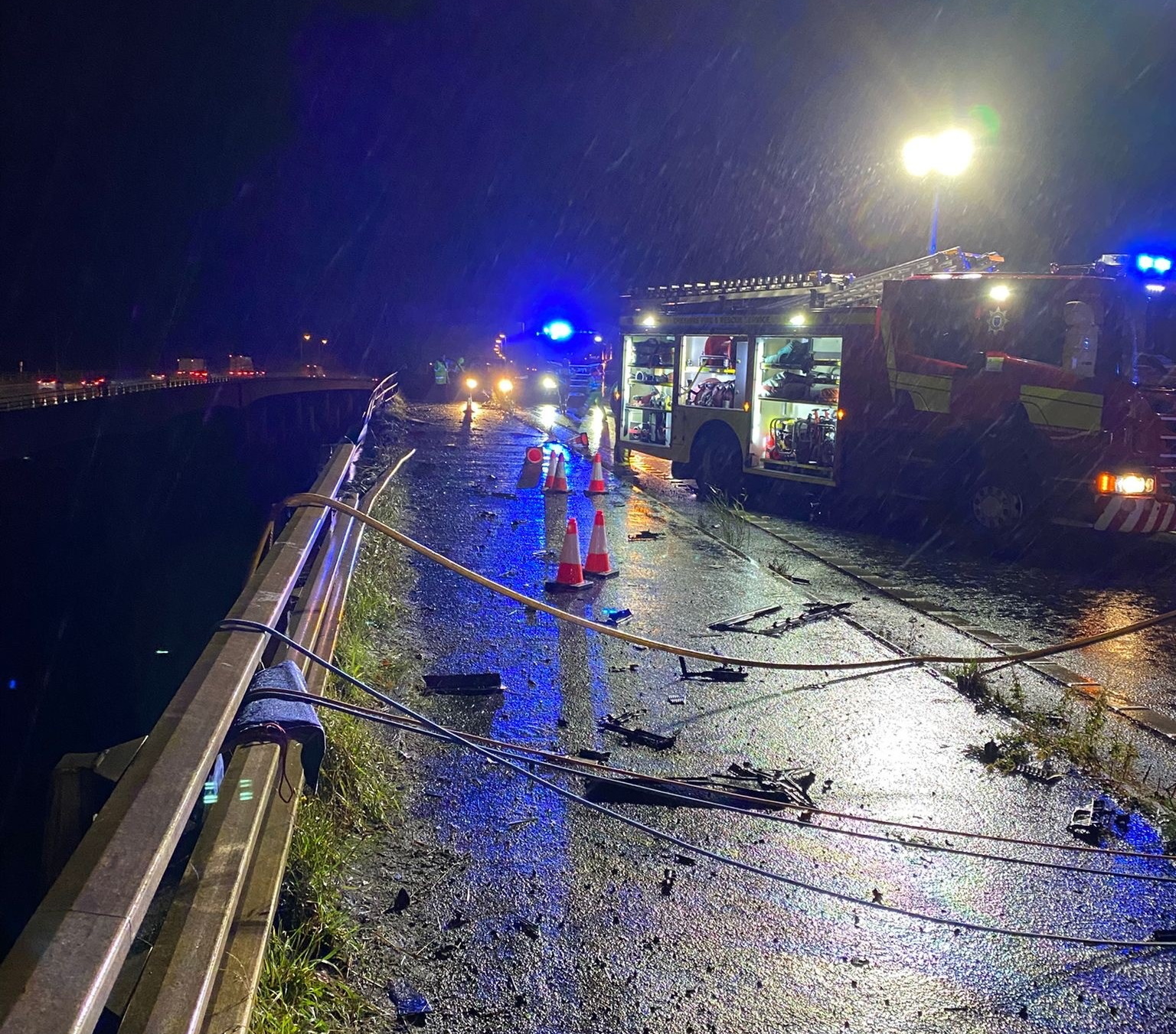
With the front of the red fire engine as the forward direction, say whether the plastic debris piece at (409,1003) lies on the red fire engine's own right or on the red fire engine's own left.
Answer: on the red fire engine's own right

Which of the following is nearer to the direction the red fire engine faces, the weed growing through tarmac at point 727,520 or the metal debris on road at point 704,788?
the metal debris on road

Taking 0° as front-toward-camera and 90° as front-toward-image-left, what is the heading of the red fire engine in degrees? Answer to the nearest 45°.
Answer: approximately 315°

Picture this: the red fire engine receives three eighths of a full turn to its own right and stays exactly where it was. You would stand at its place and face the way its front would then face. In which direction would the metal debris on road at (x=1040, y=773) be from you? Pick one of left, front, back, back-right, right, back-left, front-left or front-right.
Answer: left

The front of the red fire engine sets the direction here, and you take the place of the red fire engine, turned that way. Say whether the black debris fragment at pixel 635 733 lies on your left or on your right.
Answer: on your right

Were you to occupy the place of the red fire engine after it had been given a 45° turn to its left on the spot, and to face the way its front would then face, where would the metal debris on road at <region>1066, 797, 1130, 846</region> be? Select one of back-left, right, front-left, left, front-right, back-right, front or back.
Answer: right

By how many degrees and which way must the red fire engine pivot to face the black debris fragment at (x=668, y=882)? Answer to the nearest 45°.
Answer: approximately 45° to its right

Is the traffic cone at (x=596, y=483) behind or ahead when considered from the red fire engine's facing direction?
behind

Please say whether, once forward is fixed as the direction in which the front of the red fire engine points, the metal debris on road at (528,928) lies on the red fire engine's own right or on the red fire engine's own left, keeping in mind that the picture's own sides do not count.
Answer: on the red fire engine's own right

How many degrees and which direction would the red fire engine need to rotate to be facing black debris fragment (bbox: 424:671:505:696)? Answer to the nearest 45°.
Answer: approximately 90° to its right

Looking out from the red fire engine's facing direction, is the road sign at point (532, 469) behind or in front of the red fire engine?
behind

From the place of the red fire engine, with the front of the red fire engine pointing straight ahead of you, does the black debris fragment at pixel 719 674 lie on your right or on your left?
on your right

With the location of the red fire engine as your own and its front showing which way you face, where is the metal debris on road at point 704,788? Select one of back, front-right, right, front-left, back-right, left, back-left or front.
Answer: front-right

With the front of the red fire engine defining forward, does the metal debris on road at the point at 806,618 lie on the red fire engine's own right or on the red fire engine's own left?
on the red fire engine's own right

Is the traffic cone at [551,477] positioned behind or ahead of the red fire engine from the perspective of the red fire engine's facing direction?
behind
